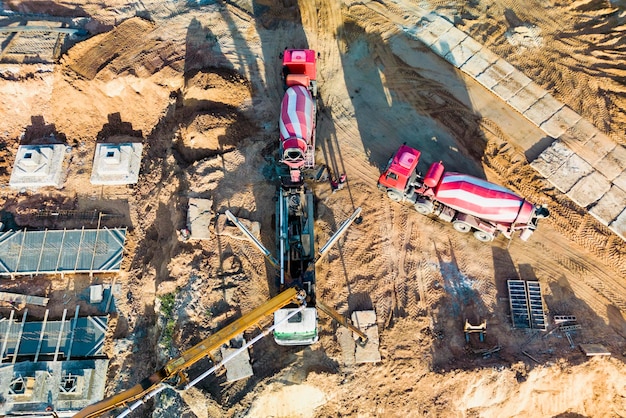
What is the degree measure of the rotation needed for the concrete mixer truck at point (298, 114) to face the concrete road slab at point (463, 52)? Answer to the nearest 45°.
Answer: approximately 90° to its right

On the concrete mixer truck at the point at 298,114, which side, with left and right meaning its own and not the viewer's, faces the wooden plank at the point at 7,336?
left

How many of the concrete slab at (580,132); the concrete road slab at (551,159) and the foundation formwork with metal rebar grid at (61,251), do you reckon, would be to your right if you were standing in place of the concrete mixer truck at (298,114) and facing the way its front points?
2

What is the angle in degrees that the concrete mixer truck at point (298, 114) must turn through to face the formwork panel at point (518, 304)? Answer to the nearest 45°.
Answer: approximately 90° to its right

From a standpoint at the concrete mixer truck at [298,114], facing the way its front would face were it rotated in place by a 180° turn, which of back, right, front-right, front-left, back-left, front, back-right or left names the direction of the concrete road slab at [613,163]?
left

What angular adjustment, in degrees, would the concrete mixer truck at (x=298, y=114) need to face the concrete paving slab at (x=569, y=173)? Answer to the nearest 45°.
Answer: approximately 90° to its right

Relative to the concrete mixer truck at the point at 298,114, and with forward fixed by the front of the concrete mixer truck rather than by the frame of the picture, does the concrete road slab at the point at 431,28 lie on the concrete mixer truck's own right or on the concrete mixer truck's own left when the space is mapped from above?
on the concrete mixer truck's own right

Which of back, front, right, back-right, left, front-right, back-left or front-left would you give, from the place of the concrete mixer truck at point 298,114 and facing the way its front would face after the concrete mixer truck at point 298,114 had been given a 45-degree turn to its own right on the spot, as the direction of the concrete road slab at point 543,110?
front-right

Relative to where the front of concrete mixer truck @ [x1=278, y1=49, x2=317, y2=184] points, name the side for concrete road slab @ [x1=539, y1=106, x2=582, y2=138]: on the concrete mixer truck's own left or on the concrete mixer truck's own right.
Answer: on the concrete mixer truck's own right

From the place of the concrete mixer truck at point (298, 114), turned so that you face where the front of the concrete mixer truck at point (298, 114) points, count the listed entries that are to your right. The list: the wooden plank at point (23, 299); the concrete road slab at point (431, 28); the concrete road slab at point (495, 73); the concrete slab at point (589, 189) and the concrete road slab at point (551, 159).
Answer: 4

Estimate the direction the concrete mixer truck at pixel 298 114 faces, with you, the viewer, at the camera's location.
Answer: facing away from the viewer

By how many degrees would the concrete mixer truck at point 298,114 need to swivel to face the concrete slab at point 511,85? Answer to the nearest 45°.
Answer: approximately 90° to its right

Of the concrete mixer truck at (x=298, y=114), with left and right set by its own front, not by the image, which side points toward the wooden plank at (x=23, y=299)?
left

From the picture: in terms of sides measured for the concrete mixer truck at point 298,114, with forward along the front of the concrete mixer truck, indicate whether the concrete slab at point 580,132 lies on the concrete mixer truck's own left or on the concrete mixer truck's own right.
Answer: on the concrete mixer truck's own right
